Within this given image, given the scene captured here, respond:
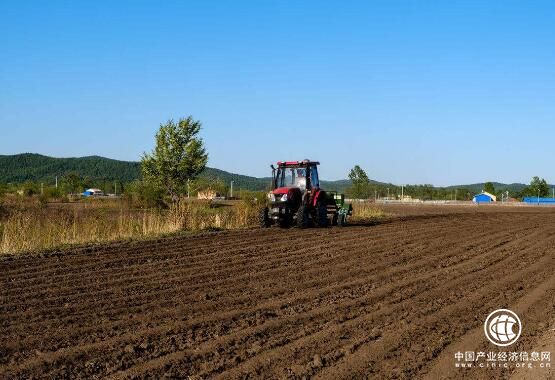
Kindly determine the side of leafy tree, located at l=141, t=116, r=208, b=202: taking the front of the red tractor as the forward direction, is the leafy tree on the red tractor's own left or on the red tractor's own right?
on the red tractor's own right

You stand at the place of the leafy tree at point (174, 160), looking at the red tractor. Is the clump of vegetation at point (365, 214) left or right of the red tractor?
left

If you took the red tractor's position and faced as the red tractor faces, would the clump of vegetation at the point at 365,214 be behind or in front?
behind

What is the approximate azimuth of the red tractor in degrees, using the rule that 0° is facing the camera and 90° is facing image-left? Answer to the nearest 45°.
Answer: approximately 45°
